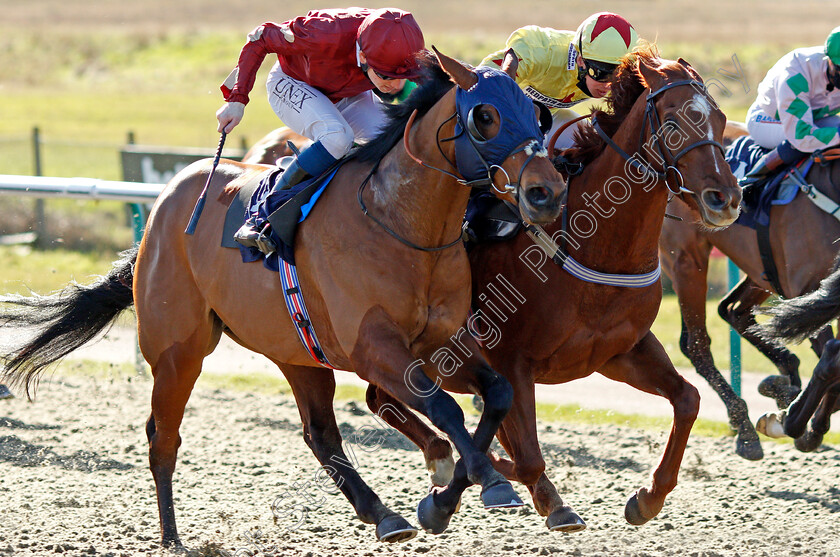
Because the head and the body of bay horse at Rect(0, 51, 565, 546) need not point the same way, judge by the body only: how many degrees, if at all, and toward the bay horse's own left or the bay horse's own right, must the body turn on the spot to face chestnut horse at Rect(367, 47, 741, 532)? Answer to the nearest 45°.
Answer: approximately 45° to the bay horse's own left

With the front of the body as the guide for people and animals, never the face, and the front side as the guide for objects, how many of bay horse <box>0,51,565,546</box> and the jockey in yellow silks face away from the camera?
0

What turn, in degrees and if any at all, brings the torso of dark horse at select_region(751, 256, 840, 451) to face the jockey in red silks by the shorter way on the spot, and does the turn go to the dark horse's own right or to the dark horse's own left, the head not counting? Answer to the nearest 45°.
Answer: approximately 135° to the dark horse's own right

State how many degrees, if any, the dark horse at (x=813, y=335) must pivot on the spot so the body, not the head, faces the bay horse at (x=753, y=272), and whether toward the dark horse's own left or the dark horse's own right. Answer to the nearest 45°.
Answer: approximately 90° to the dark horse's own left

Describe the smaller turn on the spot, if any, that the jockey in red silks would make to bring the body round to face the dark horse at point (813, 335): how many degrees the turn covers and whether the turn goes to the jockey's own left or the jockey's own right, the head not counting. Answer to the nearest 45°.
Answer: approximately 45° to the jockey's own left

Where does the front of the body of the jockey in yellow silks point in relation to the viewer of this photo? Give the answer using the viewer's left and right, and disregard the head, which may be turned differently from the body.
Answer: facing the viewer and to the right of the viewer

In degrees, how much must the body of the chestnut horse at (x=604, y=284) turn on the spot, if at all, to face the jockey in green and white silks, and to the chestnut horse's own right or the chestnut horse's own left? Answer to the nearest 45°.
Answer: approximately 90° to the chestnut horse's own left

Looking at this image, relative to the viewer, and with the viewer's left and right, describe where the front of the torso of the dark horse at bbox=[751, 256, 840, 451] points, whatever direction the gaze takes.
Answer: facing to the right of the viewer

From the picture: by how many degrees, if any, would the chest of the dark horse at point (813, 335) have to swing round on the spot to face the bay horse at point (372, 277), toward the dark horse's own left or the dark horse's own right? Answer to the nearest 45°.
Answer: approximately 135° to the dark horse's own right
